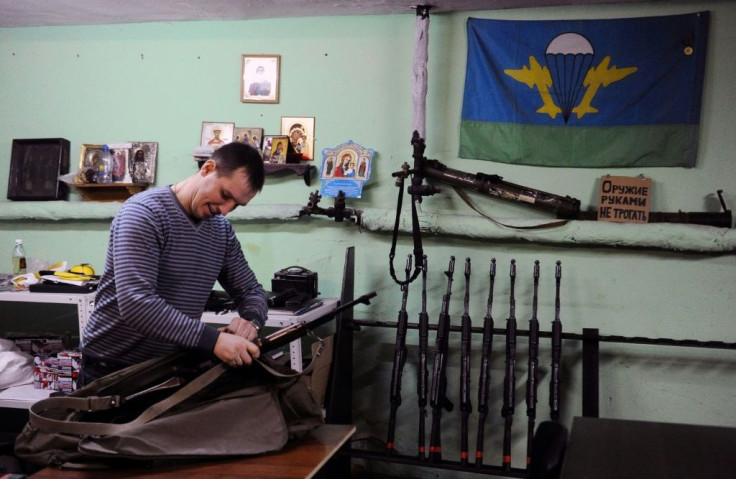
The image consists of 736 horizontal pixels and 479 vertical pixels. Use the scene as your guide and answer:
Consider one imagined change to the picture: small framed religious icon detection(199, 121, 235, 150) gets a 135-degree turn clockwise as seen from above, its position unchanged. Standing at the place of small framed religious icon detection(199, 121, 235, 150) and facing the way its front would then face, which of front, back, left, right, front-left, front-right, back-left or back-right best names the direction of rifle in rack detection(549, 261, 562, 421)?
back

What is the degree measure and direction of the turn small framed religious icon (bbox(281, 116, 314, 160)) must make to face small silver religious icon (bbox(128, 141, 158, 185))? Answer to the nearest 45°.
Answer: approximately 90° to its right

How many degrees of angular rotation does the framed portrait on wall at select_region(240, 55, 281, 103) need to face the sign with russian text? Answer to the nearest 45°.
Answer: approximately 45° to its left

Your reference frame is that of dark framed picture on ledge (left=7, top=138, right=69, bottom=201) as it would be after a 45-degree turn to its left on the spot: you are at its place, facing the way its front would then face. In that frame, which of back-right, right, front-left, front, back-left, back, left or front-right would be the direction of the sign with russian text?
front

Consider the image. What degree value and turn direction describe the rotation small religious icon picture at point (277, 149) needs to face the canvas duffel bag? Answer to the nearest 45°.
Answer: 0° — it already faces it

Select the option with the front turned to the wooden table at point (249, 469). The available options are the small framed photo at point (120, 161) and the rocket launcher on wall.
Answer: the small framed photo

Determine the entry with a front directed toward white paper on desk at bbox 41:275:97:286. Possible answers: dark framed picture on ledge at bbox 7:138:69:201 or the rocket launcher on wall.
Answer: the dark framed picture on ledge

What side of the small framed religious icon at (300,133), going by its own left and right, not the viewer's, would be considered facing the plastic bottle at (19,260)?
right

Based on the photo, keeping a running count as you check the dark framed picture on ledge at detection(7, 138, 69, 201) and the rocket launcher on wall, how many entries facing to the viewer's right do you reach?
1

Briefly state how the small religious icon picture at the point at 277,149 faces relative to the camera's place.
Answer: facing the viewer

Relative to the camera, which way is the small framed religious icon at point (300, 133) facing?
toward the camera

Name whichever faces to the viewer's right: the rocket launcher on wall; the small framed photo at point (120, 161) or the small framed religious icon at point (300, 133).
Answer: the rocket launcher on wall

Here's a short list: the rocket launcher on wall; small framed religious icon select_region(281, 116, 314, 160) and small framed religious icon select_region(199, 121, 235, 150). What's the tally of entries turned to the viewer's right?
1

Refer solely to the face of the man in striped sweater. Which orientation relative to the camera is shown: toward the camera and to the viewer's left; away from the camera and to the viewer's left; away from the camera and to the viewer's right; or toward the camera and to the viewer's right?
toward the camera and to the viewer's right

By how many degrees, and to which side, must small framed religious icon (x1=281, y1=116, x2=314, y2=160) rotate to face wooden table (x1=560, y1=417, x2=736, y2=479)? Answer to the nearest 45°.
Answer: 0° — it already faces it

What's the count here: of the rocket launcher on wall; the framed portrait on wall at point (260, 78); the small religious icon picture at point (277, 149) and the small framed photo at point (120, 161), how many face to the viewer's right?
1

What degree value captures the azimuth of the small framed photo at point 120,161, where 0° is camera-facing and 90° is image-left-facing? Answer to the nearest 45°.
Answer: approximately 0°
